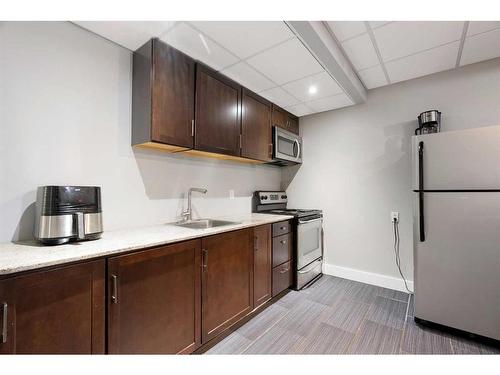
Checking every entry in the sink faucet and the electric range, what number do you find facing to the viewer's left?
0

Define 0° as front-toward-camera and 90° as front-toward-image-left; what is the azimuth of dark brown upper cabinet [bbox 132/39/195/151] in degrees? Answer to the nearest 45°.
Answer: approximately 315°

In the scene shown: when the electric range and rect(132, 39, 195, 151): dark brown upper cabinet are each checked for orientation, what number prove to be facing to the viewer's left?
0

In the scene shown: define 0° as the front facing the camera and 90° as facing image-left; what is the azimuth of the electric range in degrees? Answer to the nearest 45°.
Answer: approximately 315°

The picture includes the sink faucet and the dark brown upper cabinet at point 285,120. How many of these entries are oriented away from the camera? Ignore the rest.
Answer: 0

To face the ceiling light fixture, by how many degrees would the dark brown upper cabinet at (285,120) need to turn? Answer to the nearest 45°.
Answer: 0° — it already faces it

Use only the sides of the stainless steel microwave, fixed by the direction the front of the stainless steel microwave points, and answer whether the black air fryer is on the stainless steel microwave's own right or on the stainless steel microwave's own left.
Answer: on the stainless steel microwave's own right

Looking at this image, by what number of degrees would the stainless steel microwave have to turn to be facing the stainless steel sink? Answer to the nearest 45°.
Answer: approximately 90° to its right

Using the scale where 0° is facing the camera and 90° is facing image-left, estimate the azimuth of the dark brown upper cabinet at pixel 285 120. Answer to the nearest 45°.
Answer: approximately 315°
